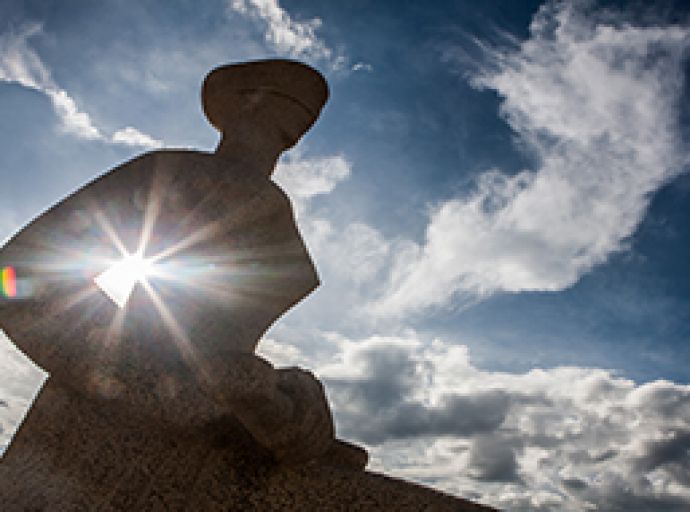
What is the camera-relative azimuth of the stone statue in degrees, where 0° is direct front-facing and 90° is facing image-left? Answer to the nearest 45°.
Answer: approximately 315°
